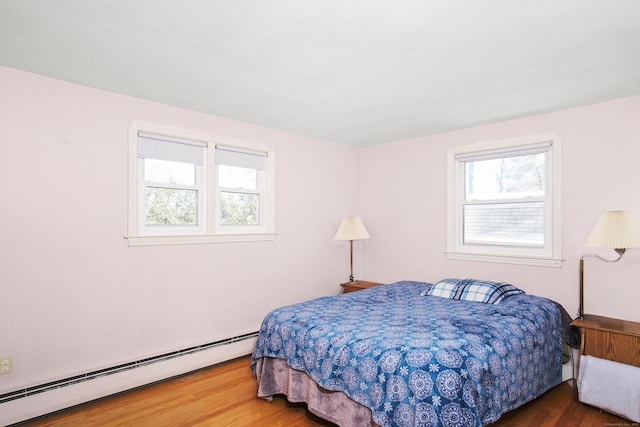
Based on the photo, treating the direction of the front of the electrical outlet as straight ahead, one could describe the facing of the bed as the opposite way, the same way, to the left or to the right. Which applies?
to the right

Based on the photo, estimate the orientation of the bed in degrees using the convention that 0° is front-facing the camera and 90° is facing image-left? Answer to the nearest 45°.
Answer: approximately 45°

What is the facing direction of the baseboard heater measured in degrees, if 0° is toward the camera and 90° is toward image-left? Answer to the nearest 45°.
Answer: approximately 315°

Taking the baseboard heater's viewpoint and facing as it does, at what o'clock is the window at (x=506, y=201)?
The window is roughly at 11 o'clock from the baseboard heater.

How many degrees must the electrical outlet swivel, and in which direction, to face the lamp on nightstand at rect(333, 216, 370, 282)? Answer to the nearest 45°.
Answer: approximately 90° to its left

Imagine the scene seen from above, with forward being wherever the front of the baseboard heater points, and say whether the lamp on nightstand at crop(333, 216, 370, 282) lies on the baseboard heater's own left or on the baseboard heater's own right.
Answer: on the baseboard heater's own left
